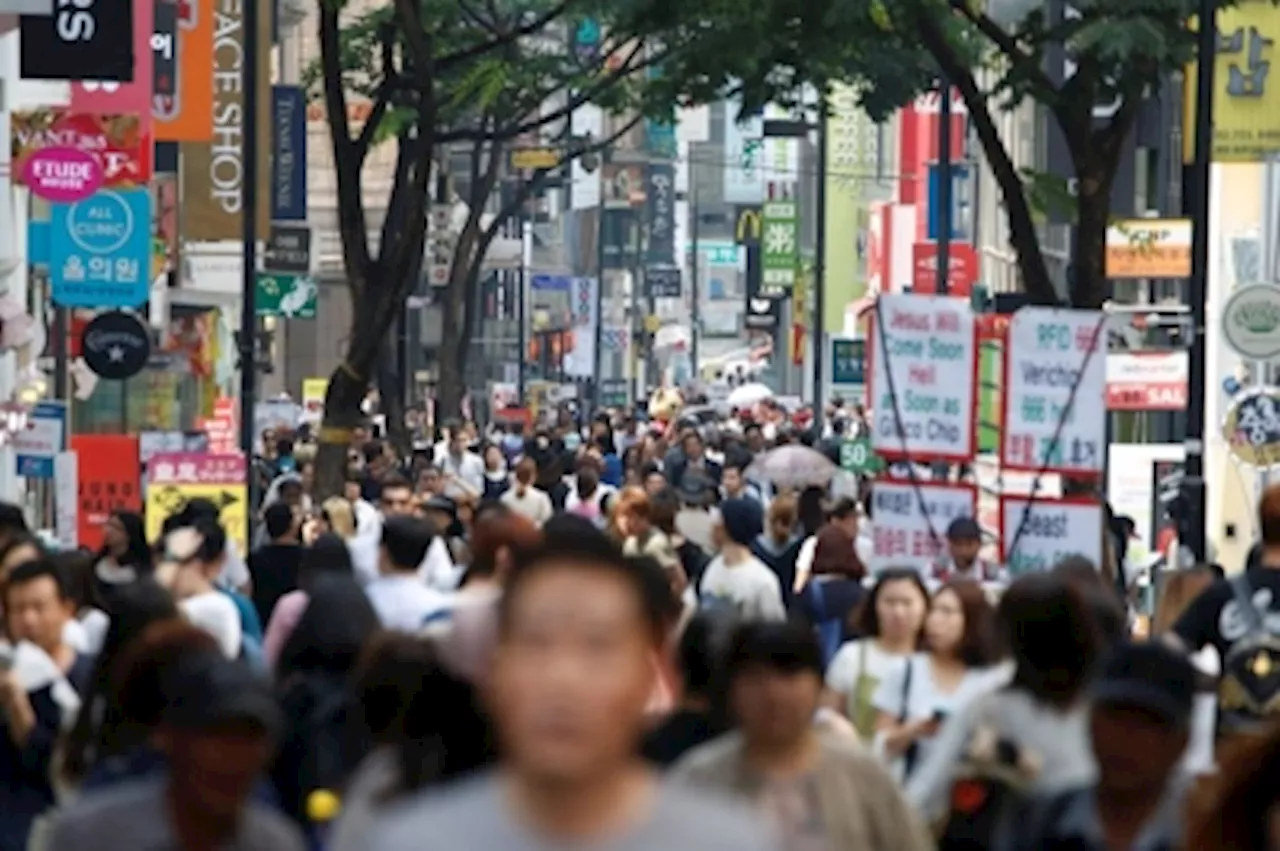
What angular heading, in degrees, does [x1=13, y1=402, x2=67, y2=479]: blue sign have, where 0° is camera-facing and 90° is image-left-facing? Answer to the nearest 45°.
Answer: approximately 0°

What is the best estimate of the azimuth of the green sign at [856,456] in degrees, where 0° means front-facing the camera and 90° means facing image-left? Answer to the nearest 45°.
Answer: approximately 0°

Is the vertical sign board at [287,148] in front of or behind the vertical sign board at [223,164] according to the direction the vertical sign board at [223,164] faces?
behind

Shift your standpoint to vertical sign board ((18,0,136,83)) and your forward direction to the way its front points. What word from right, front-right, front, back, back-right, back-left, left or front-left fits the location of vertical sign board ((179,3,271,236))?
back

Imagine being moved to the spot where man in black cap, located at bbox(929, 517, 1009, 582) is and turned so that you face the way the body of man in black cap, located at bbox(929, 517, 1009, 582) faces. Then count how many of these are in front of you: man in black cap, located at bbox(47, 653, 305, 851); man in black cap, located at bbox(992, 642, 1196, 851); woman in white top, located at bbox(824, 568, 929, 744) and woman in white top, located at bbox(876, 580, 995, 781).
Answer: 4
